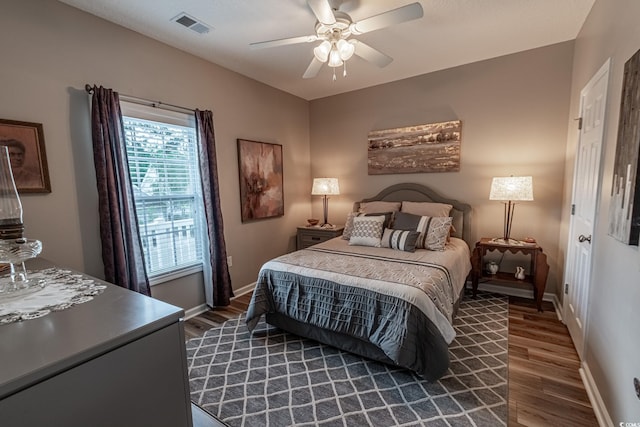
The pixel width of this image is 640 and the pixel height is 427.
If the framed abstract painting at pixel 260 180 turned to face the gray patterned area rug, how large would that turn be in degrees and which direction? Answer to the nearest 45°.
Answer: approximately 45° to its right

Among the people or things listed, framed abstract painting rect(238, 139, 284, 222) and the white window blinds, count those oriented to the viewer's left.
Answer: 0

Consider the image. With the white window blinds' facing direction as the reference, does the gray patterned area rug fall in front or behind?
in front

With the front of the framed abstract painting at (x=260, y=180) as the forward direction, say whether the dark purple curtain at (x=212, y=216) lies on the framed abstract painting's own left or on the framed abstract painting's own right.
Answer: on the framed abstract painting's own right

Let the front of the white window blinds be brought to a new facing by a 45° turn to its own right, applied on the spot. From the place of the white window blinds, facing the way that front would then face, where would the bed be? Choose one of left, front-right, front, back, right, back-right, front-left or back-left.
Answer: front-left

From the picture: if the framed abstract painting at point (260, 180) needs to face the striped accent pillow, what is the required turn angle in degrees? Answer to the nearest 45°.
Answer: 0° — it already faces it

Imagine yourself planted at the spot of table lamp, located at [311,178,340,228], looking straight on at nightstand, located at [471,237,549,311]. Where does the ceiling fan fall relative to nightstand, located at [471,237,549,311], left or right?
right

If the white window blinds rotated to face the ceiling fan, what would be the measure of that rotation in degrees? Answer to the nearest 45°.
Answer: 0° — it already faces it

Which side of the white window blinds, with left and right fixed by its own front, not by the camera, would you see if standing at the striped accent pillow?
front

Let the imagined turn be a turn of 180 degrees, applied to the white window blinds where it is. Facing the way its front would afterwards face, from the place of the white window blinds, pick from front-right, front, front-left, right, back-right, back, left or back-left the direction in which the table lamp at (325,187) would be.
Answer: back-right

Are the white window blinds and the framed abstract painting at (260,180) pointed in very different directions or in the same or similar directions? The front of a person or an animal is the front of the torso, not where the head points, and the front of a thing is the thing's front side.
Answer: same or similar directions

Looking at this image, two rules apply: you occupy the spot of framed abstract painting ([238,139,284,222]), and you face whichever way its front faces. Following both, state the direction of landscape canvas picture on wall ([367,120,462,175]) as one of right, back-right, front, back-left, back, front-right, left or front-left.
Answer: front-left

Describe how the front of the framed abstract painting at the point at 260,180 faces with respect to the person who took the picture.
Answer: facing the viewer and to the right of the viewer

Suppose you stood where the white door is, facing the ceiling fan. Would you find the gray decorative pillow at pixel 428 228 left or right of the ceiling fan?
right

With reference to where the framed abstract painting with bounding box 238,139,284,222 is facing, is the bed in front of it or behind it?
in front

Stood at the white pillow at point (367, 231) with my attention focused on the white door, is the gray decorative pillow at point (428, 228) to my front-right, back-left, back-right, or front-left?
front-left

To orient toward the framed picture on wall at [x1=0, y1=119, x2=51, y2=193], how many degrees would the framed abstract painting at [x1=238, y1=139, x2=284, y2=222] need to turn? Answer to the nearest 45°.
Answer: approximately 90° to its right

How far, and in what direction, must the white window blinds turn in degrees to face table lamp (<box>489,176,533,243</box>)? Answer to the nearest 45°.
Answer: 0° — it already faces it

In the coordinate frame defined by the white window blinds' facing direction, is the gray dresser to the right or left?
on its right
